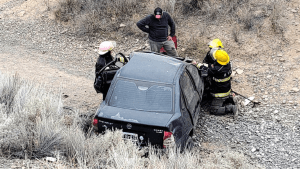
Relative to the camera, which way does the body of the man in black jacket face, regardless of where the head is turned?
toward the camera

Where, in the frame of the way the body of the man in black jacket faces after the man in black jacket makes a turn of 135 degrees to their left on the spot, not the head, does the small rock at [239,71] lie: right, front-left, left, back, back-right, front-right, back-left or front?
front-right

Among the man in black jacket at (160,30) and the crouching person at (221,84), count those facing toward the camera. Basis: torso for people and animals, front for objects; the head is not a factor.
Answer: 1

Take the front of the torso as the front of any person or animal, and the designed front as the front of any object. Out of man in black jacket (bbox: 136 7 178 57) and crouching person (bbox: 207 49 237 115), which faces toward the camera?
the man in black jacket

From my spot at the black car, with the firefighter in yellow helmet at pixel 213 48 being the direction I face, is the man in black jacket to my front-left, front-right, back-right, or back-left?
front-left

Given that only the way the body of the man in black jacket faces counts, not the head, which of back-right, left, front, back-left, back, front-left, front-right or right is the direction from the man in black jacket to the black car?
front
